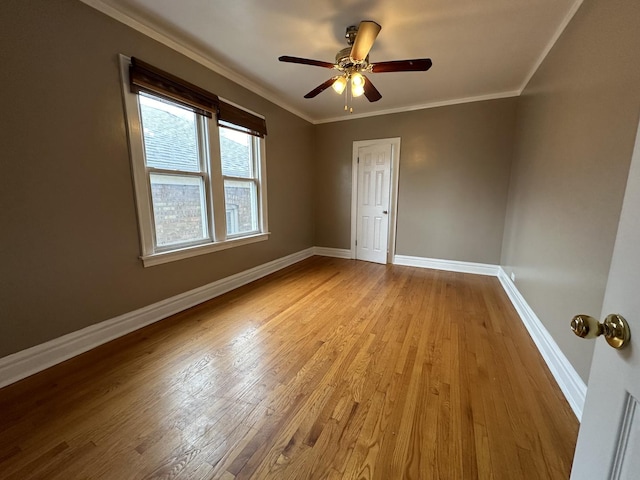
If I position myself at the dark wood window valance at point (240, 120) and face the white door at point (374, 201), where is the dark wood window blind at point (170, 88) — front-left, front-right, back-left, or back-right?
back-right

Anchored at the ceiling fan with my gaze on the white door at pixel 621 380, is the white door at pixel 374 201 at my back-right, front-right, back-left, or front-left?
back-left

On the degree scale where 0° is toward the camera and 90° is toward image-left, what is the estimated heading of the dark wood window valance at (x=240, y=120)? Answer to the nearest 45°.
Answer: approximately 315°

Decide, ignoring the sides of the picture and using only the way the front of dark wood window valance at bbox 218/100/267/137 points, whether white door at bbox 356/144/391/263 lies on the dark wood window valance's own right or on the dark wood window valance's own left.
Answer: on the dark wood window valance's own left

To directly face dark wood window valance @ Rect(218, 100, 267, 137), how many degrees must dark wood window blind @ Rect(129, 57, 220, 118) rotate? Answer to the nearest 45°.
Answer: approximately 90° to its left

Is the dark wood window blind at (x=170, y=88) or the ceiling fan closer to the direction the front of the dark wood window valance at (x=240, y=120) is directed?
the ceiling fan

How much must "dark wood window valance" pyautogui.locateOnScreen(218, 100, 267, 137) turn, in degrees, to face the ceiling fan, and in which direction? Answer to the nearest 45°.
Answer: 0° — it already faces it

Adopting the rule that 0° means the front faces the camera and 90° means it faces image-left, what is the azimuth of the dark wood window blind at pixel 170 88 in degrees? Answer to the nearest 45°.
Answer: approximately 315°

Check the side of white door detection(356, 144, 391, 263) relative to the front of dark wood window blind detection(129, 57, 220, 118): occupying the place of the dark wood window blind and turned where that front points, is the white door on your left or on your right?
on your left

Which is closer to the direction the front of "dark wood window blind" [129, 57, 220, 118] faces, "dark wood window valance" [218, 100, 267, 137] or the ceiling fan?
the ceiling fan

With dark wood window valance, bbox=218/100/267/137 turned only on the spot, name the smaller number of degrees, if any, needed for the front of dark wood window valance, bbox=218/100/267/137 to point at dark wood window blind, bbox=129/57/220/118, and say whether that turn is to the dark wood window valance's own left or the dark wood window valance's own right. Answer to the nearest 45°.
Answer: approximately 90° to the dark wood window valance's own right
